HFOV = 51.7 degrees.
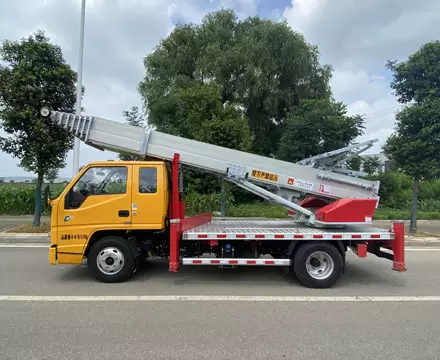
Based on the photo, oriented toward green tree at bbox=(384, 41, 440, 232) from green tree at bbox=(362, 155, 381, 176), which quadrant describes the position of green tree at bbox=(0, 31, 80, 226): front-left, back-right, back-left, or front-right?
front-right

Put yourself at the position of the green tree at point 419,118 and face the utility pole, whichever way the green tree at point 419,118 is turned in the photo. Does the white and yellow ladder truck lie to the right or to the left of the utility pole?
left

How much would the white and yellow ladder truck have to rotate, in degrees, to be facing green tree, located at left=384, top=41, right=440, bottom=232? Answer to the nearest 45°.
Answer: approximately 135° to its right

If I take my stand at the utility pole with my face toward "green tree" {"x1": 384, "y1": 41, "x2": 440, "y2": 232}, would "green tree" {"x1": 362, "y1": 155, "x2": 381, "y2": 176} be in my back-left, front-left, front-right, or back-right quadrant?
front-left

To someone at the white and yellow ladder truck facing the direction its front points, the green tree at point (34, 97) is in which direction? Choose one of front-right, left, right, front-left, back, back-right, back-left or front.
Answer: front-right

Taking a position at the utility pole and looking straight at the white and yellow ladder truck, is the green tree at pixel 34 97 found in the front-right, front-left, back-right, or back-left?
front-right

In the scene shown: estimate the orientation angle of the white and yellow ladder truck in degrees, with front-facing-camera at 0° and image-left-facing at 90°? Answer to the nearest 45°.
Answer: approximately 90°
